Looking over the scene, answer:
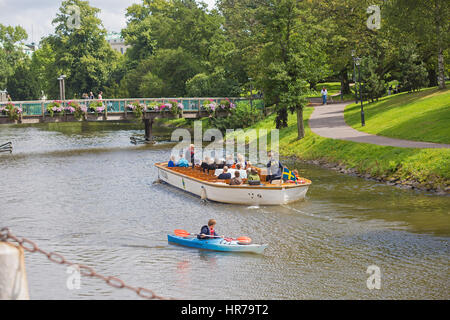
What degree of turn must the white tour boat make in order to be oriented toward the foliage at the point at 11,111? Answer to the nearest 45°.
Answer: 0° — it already faces it

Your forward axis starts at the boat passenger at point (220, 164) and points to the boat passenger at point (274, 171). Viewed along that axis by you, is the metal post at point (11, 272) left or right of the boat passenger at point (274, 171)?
right

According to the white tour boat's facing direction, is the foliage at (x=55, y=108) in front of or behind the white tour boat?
in front

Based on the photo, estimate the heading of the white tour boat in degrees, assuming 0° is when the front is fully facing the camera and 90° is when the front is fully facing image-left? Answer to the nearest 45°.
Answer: approximately 135°

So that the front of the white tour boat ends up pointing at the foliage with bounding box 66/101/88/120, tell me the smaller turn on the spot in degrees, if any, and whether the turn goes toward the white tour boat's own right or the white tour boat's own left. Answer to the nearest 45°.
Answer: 0° — it already faces it

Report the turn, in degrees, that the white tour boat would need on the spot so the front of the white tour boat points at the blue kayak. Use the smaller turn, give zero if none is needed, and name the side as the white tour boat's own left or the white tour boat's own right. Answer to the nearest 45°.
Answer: approximately 135° to the white tour boat's own left
